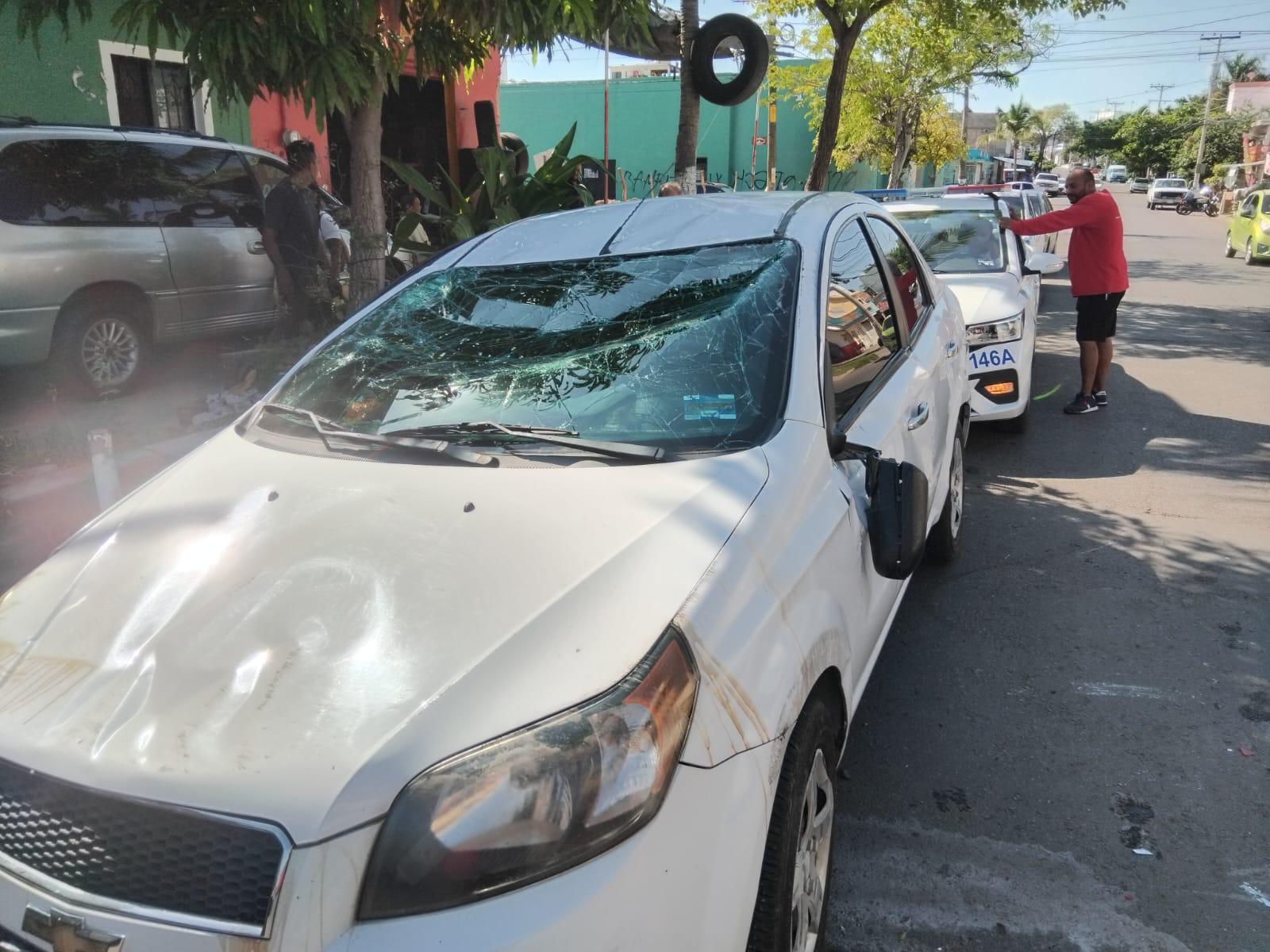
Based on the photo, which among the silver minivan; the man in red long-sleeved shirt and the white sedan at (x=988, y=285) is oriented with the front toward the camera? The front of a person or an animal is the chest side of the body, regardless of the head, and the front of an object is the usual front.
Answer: the white sedan

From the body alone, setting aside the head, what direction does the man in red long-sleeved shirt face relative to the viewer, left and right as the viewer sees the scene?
facing to the left of the viewer

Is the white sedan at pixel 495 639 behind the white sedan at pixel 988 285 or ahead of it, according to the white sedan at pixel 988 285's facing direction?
ahead

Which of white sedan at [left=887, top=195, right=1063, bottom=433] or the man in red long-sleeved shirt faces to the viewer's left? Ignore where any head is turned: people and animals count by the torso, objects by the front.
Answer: the man in red long-sleeved shirt

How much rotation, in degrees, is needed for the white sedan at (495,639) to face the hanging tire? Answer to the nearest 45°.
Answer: approximately 135° to its right

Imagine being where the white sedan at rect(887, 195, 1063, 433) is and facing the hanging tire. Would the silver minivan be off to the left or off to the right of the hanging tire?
left

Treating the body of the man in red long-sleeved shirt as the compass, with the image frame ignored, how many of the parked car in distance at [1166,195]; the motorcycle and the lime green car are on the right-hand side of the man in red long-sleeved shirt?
3

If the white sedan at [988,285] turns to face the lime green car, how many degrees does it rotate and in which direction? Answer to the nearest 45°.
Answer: approximately 180°

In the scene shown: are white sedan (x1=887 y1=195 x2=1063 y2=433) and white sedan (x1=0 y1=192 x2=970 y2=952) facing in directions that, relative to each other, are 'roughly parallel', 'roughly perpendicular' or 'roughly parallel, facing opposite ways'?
roughly parallel

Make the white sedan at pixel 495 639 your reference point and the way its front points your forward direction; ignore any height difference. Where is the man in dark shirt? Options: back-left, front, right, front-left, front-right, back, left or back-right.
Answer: back-right

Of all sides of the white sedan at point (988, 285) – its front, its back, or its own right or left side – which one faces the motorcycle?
back

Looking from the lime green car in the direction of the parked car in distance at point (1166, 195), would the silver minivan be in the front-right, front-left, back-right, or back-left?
back-left

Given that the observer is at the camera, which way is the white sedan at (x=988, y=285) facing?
facing the viewer

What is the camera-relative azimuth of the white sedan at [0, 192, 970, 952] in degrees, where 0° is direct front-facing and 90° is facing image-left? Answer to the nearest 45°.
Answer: approximately 45°

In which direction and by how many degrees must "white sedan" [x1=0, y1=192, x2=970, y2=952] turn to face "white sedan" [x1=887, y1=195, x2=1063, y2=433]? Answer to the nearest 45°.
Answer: approximately 180°

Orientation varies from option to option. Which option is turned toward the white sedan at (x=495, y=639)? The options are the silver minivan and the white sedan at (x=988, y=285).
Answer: the white sedan at (x=988, y=285)
